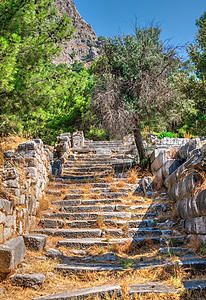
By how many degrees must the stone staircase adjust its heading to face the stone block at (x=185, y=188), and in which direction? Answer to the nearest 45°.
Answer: approximately 45° to its left

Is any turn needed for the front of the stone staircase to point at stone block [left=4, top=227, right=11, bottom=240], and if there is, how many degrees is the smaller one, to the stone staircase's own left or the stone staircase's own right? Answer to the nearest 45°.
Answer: approximately 45° to the stone staircase's own right

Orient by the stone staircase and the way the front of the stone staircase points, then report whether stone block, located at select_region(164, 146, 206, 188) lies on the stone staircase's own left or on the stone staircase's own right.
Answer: on the stone staircase's own left

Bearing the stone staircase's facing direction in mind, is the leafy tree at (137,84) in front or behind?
behind

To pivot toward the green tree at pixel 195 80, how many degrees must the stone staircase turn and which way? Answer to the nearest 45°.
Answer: approximately 135° to its left

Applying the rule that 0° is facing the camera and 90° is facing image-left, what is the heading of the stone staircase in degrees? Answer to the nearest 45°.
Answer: approximately 0°
